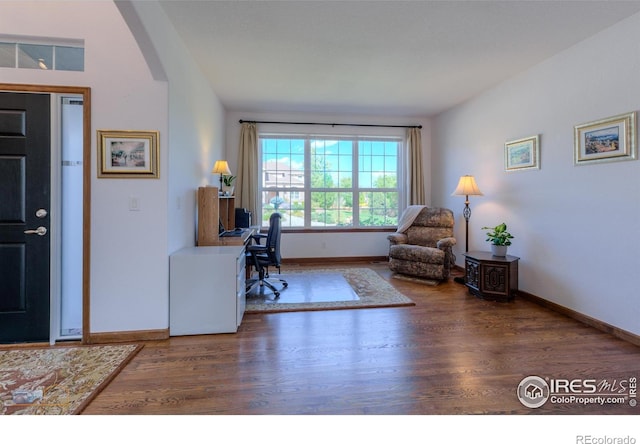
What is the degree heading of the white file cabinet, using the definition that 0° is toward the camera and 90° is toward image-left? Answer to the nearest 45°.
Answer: approximately 270°

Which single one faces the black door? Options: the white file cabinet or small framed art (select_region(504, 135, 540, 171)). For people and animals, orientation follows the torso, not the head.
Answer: the small framed art

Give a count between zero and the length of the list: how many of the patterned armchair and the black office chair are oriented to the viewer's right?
0

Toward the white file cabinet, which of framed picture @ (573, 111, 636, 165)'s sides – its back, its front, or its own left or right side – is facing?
front

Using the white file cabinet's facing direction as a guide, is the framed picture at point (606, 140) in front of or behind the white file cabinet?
in front

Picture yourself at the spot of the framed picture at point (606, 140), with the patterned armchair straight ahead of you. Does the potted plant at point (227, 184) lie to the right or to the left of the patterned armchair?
left

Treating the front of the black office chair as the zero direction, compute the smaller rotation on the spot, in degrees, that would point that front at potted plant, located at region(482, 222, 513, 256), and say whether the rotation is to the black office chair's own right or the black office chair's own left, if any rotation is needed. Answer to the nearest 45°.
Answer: approximately 180°

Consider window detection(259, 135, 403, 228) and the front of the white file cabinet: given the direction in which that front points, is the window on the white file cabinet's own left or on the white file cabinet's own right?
on the white file cabinet's own left

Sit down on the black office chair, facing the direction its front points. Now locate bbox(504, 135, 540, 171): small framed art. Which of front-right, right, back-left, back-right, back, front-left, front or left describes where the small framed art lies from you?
back

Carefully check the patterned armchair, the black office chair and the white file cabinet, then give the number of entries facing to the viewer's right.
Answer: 1

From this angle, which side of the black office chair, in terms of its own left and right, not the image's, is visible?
left
